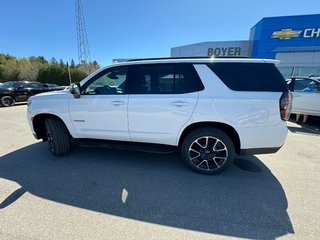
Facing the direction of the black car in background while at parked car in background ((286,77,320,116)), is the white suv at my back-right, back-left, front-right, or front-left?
front-left

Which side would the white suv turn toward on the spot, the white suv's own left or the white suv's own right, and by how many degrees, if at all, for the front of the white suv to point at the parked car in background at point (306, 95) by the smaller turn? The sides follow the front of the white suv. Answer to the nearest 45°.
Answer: approximately 135° to the white suv's own right

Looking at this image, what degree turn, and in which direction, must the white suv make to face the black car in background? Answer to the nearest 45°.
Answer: approximately 45° to its right

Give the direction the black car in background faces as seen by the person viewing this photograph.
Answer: facing to the left of the viewer

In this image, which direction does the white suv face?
to the viewer's left

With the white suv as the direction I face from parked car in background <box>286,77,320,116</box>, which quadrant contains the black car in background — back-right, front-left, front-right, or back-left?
front-right

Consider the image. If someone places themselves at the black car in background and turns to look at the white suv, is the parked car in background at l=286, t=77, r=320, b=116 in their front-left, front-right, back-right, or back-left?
front-left

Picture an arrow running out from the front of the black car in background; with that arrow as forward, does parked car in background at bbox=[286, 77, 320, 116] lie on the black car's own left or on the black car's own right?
on the black car's own left

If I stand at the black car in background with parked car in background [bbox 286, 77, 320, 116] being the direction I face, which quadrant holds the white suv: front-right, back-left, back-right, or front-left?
front-right

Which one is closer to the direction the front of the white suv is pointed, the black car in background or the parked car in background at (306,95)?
the black car in background
